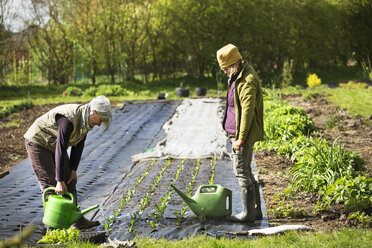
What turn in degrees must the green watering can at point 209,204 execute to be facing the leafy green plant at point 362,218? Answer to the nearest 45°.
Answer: approximately 180°

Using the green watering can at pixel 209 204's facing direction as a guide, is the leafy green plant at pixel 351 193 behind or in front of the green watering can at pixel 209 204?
behind

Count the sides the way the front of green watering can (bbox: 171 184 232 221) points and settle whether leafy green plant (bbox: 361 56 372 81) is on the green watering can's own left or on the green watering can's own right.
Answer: on the green watering can's own right

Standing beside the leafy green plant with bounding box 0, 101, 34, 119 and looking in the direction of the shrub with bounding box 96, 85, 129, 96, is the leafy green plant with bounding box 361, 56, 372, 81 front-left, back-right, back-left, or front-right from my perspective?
front-right

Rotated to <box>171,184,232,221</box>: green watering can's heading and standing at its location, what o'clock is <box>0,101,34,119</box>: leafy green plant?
The leafy green plant is roughly at 2 o'clock from the green watering can.

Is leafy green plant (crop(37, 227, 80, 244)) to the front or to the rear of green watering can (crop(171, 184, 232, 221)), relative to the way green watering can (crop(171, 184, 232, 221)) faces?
to the front

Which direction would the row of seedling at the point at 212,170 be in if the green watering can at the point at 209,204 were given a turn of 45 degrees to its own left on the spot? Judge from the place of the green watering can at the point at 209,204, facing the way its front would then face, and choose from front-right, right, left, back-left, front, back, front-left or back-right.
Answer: back-right

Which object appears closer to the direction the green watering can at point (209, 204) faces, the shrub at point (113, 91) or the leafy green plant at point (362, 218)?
the shrub

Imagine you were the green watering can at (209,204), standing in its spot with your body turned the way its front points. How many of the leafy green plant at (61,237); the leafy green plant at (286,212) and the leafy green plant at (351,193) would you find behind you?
2

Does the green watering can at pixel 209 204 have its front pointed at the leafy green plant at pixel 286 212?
no

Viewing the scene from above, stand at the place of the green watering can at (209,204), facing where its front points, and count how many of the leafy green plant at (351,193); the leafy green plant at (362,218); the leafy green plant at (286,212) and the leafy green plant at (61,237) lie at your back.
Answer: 3

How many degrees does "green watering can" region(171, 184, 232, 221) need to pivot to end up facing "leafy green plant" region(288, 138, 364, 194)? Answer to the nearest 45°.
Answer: approximately 135° to its right

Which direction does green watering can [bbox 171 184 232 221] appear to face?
to the viewer's left

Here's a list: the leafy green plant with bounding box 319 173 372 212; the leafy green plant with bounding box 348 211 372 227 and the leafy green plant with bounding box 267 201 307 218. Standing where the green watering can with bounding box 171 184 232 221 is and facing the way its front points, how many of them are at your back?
3

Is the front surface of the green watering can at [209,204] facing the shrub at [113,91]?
no

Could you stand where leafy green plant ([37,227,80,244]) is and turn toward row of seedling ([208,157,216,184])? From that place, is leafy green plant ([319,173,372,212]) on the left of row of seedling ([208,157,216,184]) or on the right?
right
